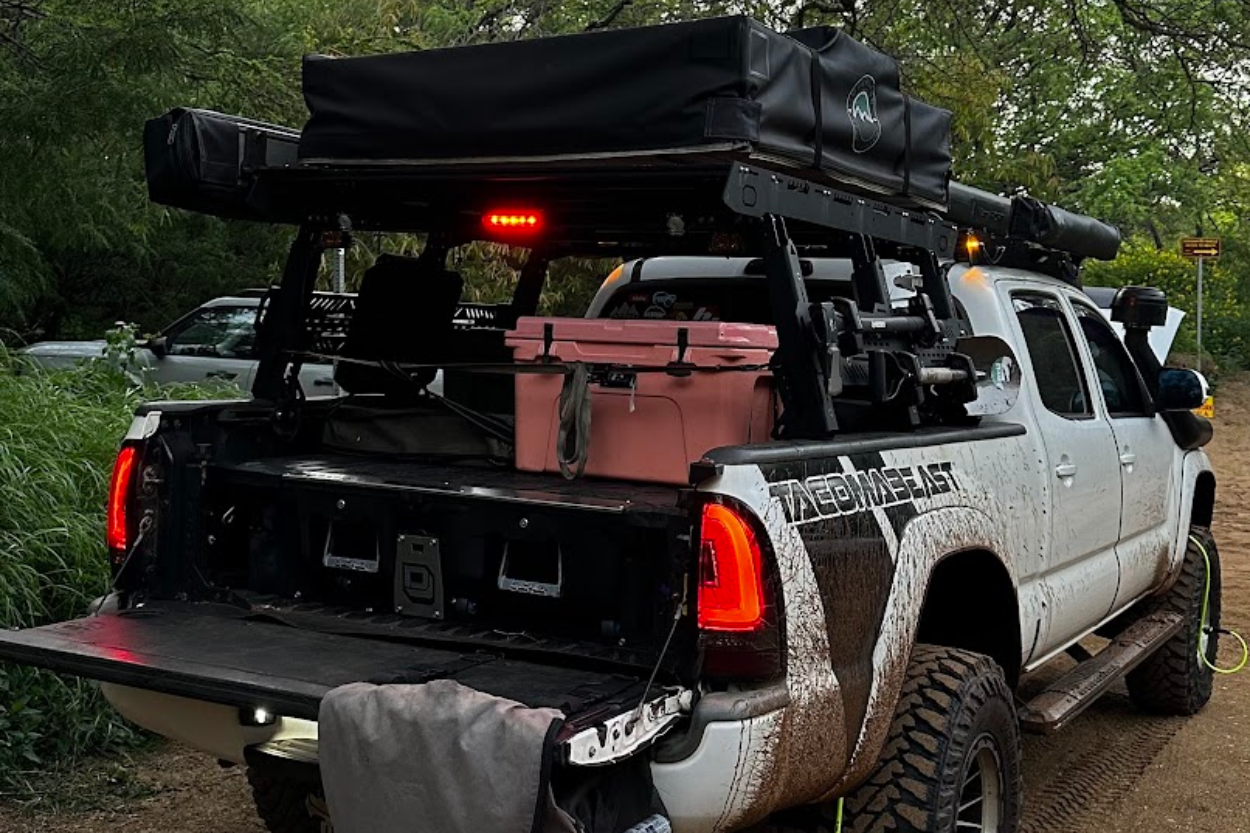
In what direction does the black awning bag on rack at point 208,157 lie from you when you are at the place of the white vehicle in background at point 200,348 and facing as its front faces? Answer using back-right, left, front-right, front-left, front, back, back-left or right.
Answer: left

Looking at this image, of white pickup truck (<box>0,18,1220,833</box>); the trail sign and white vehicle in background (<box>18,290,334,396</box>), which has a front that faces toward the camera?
the trail sign

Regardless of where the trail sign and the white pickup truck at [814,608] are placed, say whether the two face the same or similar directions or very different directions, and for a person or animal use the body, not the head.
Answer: very different directions

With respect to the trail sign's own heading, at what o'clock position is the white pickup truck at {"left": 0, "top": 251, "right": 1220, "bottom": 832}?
The white pickup truck is roughly at 12 o'clock from the trail sign.

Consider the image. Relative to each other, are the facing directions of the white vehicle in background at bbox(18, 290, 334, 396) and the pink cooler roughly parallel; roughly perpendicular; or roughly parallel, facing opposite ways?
roughly perpendicular

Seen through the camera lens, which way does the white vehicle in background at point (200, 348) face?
facing to the left of the viewer

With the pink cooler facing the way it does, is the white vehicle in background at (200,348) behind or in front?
behind

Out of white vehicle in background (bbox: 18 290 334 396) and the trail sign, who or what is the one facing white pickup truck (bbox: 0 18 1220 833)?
the trail sign

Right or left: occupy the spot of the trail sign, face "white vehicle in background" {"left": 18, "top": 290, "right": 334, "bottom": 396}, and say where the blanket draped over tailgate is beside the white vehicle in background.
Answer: left

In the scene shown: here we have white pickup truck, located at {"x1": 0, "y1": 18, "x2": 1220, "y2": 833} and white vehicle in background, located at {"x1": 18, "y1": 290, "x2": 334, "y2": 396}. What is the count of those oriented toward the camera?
0

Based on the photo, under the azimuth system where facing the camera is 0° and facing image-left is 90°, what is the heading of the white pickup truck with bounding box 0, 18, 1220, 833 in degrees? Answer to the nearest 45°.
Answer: approximately 225°

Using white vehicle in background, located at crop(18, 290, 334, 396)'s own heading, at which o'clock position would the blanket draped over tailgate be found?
The blanket draped over tailgate is roughly at 9 o'clock from the white vehicle in background.

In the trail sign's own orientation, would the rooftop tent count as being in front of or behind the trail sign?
in front

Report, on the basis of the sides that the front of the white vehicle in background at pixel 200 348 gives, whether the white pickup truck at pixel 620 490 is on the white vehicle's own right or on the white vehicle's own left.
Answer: on the white vehicle's own left
